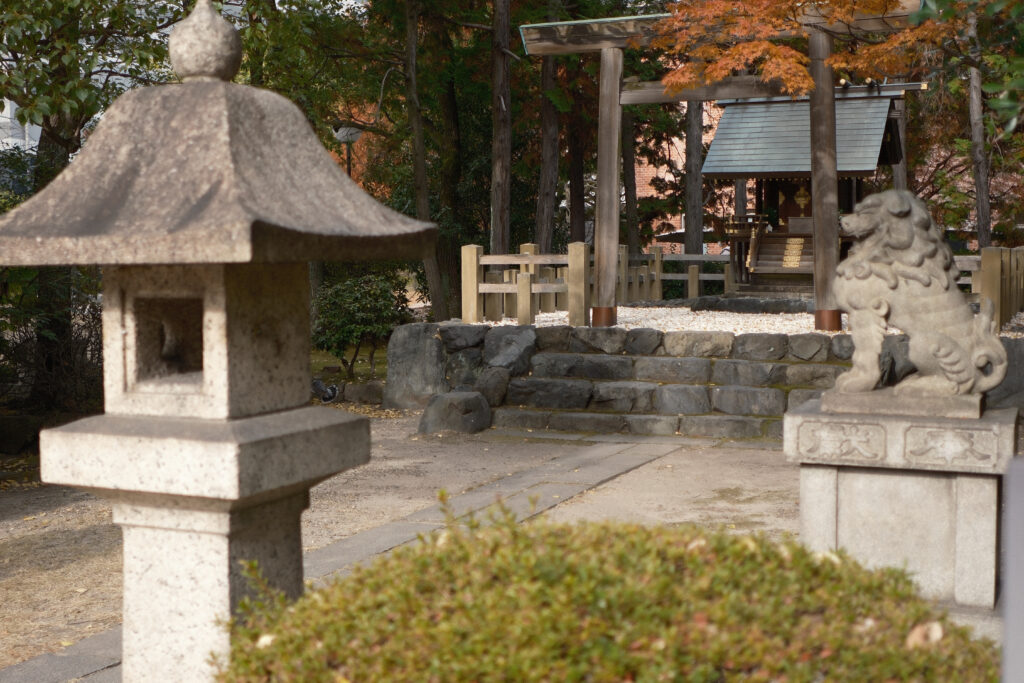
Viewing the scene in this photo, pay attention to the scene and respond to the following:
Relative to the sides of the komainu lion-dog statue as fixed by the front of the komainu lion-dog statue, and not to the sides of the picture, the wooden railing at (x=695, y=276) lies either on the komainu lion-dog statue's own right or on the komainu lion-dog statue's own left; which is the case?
on the komainu lion-dog statue's own right

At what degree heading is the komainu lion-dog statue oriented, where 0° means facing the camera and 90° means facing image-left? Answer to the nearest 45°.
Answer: approximately 90°

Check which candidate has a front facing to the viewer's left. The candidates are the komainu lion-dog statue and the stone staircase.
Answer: the komainu lion-dog statue

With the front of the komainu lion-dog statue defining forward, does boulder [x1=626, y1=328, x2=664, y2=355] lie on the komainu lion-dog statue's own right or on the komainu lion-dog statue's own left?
on the komainu lion-dog statue's own right

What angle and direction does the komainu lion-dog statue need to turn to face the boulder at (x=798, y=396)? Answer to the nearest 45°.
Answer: approximately 90° to its right

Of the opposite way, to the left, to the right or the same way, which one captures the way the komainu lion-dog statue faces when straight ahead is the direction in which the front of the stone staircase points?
to the right

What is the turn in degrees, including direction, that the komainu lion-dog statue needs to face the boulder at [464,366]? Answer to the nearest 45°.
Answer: approximately 45° to its right

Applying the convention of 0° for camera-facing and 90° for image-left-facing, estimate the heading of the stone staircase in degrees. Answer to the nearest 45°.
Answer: approximately 0°
